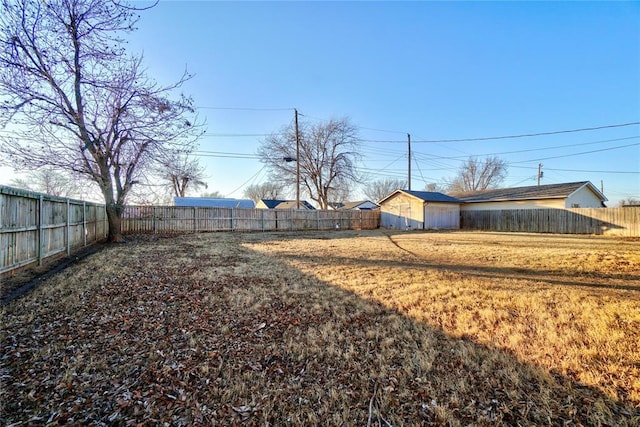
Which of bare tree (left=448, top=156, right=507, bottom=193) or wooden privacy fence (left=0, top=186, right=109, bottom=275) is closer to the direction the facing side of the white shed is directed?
the wooden privacy fence

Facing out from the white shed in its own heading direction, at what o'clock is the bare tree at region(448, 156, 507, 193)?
The bare tree is roughly at 5 o'clock from the white shed.

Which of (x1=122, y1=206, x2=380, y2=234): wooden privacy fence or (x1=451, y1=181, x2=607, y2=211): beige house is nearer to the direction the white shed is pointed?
the wooden privacy fence

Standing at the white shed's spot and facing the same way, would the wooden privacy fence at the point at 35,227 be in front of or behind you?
in front

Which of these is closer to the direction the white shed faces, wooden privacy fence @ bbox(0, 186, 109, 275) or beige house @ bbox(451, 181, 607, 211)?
the wooden privacy fence

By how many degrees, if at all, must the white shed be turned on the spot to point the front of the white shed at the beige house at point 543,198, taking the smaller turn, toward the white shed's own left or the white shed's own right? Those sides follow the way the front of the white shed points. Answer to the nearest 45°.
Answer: approximately 135° to the white shed's own left

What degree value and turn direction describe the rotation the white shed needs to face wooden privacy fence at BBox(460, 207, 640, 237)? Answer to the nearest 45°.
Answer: approximately 135° to its left

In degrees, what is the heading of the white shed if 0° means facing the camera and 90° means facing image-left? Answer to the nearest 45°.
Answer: approximately 45°

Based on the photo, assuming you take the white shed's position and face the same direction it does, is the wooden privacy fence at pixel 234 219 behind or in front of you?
in front
